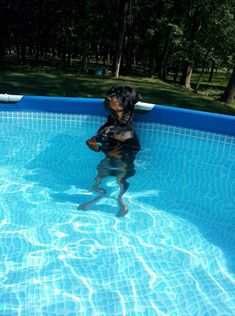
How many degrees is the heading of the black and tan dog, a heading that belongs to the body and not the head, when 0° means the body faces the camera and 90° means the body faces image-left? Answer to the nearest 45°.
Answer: approximately 45°
